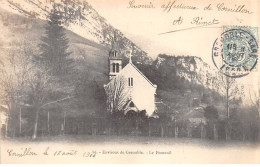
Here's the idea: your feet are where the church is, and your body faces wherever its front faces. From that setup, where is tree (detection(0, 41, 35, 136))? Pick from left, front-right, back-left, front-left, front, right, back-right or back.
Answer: right

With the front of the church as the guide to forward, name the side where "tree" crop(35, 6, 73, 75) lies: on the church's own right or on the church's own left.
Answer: on the church's own right

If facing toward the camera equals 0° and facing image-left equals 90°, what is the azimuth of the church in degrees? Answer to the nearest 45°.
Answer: approximately 0°
